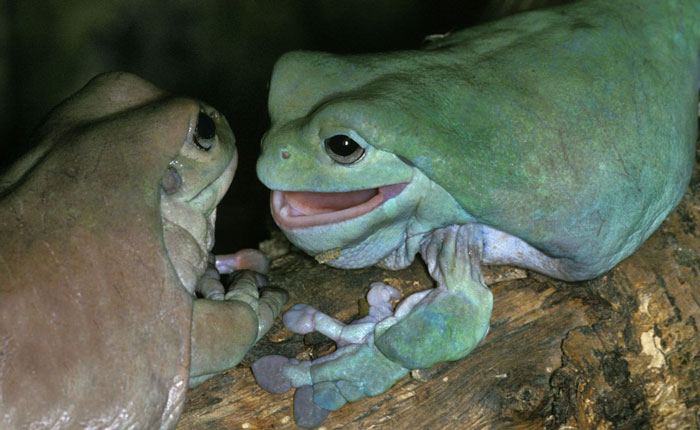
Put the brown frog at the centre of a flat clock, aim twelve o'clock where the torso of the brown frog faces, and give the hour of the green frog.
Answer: The green frog is roughly at 1 o'clock from the brown frog.

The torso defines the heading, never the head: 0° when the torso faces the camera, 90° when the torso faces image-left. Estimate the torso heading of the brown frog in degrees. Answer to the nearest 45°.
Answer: approximately 225°
